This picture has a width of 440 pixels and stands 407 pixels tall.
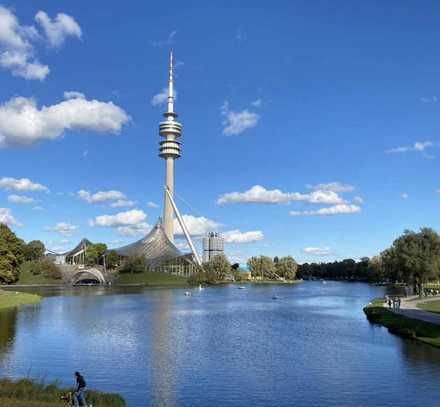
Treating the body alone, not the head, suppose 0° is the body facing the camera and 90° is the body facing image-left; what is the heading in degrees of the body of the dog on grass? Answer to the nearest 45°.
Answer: approximately 90°

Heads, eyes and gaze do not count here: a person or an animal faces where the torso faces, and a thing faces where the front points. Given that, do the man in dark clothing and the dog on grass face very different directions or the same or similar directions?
same or similar directions
